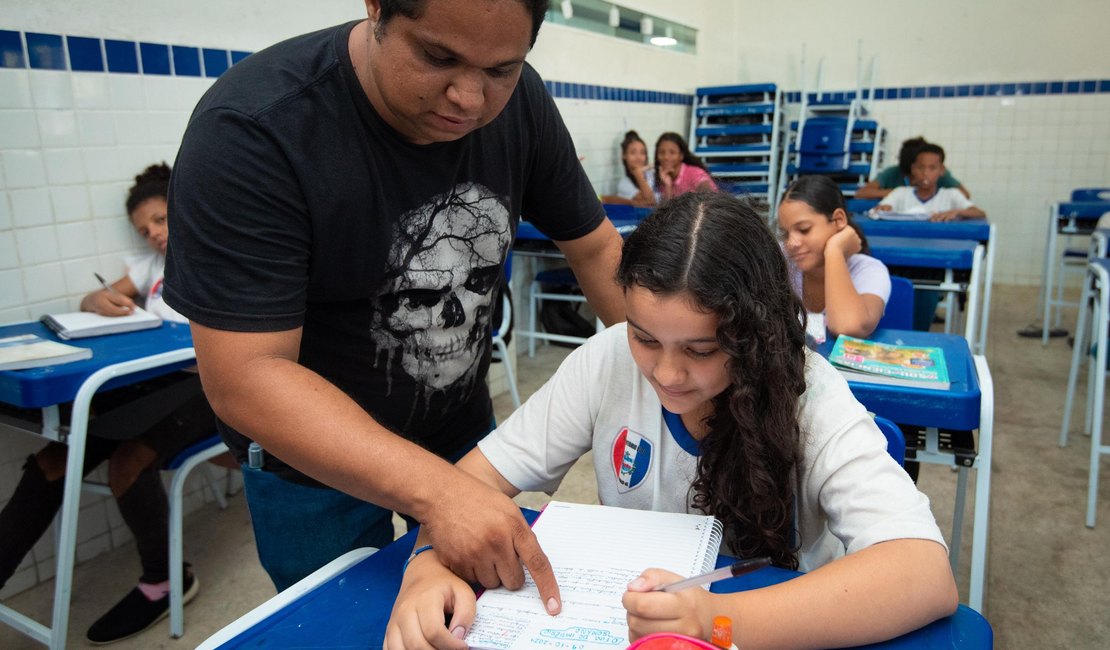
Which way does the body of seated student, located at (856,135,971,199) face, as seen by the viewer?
toward the camera

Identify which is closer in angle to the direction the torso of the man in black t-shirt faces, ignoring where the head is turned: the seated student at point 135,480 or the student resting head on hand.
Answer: the student resting head on hand

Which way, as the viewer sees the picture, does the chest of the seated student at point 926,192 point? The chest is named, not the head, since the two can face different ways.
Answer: toward the camera

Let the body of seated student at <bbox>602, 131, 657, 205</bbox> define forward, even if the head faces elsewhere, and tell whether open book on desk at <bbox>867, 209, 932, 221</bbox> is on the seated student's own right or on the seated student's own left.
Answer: on the seated student's own left

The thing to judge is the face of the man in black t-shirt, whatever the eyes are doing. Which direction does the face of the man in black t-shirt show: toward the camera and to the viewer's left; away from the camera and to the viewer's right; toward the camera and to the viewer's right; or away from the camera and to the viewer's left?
toward the camera and to the viewer's right

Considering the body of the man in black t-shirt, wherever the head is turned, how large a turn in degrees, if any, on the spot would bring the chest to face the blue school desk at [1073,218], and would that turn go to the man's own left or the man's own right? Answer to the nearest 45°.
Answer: approximately 90° to the man's own left

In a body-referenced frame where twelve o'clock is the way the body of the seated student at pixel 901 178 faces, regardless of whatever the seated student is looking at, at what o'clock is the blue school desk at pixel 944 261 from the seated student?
The blue school desk is roughly at 12 o'clock from the seated student.

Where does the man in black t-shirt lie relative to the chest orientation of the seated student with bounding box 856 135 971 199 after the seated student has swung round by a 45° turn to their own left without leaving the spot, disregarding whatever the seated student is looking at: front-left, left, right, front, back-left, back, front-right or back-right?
front-right

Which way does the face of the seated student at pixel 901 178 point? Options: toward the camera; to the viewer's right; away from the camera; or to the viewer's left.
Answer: toward the camera

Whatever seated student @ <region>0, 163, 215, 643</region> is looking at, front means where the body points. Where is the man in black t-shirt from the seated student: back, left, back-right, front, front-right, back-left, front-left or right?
front-left

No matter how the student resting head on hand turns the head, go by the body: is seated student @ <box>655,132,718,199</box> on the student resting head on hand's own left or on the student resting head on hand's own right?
on the student resting head on hand's own right

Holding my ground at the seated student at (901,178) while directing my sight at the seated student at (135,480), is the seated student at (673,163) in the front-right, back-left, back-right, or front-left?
front-right

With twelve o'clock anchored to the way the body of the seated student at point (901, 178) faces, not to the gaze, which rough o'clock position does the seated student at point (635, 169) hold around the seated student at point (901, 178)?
the seated student at point (635, 169) is roughly at 2 o'clock from the seated student at point (901, 178).

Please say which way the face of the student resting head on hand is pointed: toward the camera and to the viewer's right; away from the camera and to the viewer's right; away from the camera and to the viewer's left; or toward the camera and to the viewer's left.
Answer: toward the camera and to the viewer's left

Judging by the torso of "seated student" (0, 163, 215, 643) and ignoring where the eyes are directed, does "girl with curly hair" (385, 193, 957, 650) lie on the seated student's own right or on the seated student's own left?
on the seated student's own left

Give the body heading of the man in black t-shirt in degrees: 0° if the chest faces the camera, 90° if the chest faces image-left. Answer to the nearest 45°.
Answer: approximately 315°

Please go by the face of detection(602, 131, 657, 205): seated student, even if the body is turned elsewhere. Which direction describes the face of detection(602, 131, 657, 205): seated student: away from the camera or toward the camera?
toward the camera

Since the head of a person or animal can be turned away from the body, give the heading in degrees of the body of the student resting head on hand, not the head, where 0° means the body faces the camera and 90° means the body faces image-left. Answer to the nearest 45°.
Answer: approximately 45°

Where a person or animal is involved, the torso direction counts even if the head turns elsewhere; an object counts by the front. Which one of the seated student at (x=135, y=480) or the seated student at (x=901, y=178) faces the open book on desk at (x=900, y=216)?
the seated student at (x=901, y=178)

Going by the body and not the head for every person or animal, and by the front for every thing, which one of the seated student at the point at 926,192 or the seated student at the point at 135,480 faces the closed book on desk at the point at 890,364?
the seated student at the point at 926,192
